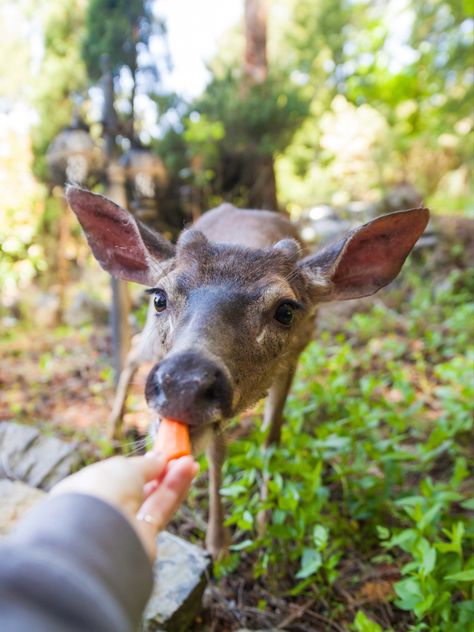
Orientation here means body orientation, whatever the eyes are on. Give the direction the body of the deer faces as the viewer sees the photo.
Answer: toward the camera

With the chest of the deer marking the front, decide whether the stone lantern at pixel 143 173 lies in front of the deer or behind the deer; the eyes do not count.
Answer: behind

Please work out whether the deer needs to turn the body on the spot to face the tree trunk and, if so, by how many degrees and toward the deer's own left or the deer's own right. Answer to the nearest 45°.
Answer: approximately 180°

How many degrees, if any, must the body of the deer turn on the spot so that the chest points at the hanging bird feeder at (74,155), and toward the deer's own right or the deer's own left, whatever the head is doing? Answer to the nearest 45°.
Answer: approximately 135° to the deer's own right

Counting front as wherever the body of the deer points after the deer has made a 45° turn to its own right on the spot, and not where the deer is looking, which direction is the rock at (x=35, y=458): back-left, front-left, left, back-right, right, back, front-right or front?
right

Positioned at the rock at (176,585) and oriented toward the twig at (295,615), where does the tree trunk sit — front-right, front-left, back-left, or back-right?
front-left

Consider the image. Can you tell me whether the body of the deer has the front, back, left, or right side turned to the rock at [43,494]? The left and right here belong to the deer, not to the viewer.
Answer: right
